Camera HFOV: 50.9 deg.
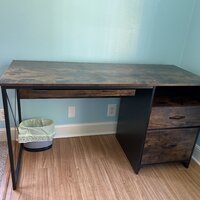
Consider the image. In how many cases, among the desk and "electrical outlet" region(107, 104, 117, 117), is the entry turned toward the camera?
2

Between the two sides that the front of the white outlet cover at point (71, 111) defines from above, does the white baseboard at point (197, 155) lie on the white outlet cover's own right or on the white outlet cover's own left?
on the white outlet cover's own left

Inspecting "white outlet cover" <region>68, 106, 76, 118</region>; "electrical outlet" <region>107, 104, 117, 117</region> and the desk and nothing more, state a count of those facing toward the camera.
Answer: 3

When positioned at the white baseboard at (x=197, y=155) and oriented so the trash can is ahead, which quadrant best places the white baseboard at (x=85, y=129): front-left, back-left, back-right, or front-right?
front-right

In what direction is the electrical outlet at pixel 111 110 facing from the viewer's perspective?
toward the camera

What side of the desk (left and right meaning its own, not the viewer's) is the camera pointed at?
front

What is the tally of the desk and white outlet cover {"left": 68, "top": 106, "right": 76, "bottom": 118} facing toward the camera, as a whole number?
2

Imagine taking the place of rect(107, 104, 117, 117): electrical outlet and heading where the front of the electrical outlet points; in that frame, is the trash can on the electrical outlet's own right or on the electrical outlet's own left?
on the electrical outlet's own right
